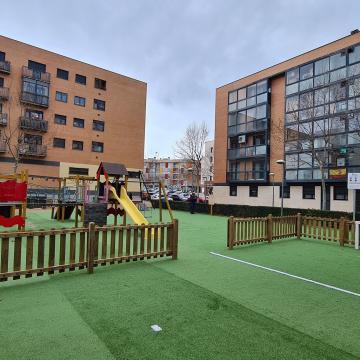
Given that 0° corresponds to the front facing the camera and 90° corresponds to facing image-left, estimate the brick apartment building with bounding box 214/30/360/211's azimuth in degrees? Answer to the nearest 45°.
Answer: approximately 45°

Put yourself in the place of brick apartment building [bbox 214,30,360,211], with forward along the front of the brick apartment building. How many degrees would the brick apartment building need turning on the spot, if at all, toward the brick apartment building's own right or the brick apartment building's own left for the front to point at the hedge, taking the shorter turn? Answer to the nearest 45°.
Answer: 0° — it already faces it
